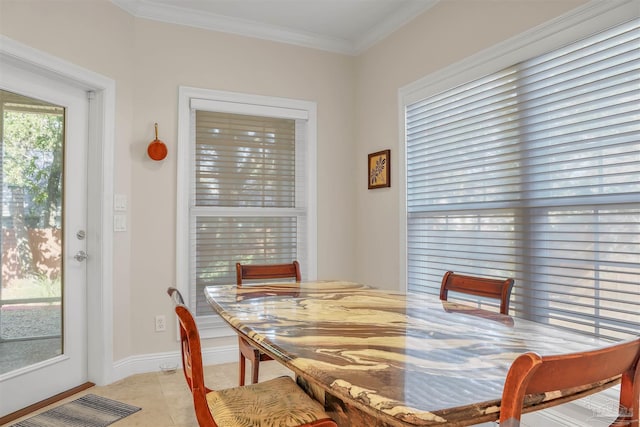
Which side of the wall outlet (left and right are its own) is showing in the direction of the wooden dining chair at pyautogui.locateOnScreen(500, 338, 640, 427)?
front

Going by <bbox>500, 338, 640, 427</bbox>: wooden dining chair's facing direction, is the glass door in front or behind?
in front

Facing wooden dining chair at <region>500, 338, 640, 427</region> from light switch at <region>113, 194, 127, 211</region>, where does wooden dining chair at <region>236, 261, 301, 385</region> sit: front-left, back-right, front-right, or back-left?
front-left

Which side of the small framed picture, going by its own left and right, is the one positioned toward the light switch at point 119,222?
front

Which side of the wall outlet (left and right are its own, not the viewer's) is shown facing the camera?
front

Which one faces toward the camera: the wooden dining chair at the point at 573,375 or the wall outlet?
the wall outlet

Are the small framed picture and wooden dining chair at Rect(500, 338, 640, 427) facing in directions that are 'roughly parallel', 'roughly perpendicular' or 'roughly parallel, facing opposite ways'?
roughly perpendicular

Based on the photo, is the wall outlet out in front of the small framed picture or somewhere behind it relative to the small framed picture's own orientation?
in front

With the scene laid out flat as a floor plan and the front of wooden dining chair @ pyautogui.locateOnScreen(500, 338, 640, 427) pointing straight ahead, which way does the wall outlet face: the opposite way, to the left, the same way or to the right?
the opposite way

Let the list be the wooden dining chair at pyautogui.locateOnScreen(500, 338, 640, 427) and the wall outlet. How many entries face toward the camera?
1

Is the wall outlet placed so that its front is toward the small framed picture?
no

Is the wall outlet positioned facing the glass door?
no

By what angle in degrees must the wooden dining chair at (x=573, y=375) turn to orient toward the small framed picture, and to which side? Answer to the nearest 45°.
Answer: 0° — it already faces it

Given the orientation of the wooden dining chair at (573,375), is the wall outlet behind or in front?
in front
